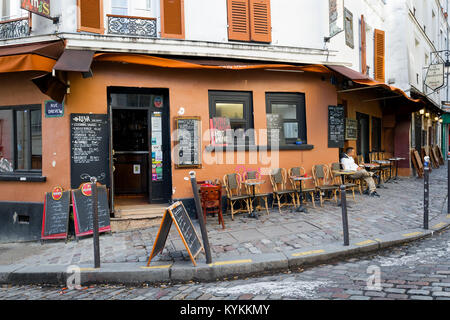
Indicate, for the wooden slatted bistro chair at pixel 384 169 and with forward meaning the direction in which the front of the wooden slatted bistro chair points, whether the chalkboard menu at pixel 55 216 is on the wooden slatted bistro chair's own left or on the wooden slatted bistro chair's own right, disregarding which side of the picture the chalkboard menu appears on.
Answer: on the wooden slatted bistro chair's own right

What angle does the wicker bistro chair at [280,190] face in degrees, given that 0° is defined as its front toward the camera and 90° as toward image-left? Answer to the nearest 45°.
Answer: approximately 315°

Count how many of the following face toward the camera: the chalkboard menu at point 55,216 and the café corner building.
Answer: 2

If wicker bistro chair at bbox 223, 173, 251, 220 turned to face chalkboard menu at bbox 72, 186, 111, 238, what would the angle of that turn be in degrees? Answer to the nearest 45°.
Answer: approximately 90° to its right

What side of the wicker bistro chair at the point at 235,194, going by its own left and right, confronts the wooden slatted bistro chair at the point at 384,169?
left

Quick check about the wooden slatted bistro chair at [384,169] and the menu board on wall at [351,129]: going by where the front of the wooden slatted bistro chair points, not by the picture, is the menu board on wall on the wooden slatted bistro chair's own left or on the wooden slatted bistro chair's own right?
on the wooden slatted bistro chair's own right

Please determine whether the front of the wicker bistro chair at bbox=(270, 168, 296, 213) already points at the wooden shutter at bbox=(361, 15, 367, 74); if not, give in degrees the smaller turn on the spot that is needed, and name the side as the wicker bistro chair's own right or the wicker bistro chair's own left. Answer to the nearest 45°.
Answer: approximately 90° to the wicker bistro chair's own left

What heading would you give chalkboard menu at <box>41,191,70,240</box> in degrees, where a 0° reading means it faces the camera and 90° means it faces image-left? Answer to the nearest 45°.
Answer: approximately 0°
